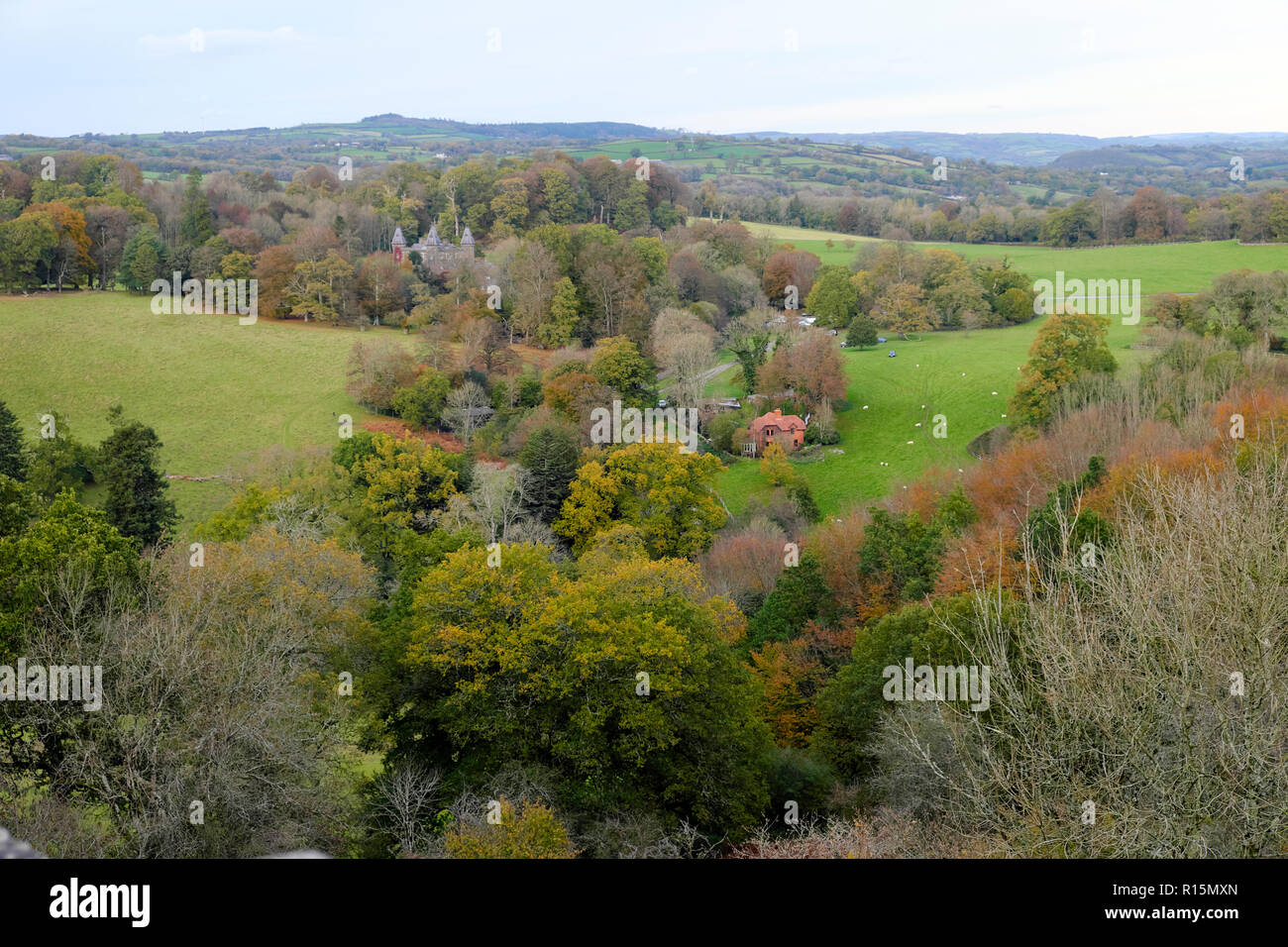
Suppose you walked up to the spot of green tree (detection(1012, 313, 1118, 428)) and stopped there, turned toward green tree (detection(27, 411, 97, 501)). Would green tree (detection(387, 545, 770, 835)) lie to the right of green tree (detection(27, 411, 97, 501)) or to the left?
left

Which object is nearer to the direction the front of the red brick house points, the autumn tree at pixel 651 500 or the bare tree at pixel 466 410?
the autumn tree

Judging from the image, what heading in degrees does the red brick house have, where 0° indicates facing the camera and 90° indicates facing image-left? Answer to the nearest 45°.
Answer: approximately 0°

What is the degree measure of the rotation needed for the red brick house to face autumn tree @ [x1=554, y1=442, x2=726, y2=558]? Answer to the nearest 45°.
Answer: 0° — it already faces it

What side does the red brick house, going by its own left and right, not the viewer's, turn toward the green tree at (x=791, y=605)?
front

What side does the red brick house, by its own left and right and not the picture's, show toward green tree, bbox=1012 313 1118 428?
left

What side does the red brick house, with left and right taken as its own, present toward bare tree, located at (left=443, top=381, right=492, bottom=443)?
right

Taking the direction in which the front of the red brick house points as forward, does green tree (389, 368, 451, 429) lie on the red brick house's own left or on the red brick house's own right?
on the red brick house's own right
